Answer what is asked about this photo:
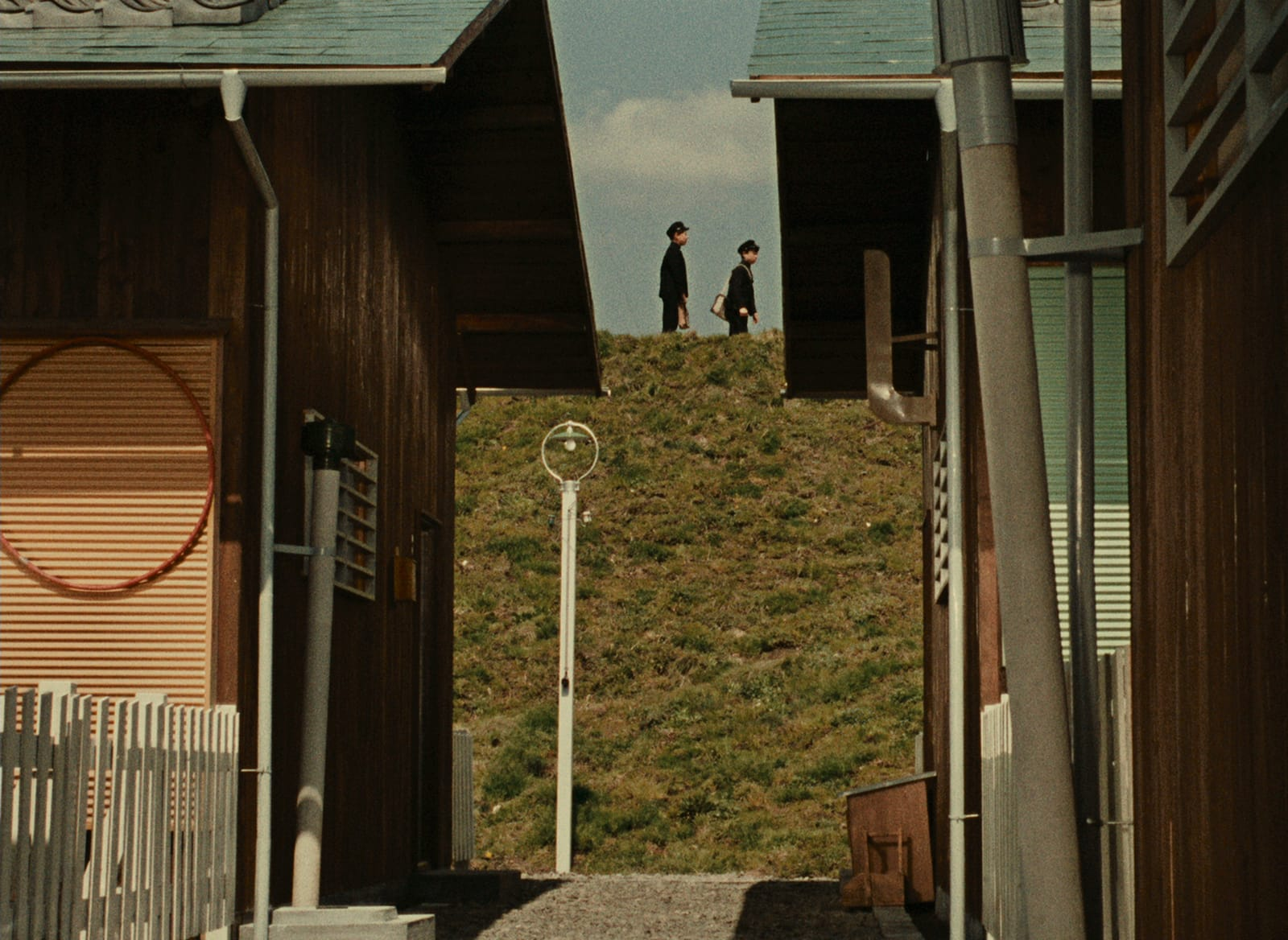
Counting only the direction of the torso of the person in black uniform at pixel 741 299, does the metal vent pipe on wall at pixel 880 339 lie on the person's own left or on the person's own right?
on the person's own right

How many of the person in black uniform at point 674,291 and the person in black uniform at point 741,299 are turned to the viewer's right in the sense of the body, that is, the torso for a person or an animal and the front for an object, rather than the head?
2

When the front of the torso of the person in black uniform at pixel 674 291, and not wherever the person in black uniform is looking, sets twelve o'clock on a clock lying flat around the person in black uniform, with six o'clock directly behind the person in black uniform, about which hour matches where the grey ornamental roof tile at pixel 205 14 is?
The grey ornamental roof tile is roughly at 3 o'clock from the person in black uniform.

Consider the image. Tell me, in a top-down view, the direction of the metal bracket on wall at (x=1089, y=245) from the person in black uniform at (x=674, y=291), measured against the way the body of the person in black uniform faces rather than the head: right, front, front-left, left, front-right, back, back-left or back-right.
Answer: right

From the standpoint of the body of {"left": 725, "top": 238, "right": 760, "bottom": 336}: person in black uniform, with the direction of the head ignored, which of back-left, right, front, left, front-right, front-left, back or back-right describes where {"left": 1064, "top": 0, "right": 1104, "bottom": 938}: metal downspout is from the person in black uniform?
right

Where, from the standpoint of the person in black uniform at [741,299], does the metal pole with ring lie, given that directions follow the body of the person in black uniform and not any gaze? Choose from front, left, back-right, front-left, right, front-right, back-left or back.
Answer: right

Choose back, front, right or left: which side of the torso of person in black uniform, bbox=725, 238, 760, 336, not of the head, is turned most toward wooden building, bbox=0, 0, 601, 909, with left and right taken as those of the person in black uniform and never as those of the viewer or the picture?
right

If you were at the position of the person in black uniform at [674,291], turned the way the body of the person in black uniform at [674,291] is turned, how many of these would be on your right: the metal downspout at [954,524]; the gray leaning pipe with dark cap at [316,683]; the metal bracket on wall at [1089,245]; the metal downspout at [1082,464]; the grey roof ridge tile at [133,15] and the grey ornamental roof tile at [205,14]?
6

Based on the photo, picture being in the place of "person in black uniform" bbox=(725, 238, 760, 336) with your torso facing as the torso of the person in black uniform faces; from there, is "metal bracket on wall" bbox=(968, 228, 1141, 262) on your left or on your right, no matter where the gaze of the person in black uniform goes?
on your right

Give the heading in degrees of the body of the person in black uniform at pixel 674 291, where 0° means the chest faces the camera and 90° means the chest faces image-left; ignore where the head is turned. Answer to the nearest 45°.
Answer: approximately 270°

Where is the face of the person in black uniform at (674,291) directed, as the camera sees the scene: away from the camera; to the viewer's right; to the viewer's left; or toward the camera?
to the viewer's right

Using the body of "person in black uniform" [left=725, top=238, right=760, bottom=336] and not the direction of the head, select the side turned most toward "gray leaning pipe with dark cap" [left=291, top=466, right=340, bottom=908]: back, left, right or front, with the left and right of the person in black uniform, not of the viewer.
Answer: right

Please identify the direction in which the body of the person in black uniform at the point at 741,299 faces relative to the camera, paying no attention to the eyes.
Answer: to the viewer's right

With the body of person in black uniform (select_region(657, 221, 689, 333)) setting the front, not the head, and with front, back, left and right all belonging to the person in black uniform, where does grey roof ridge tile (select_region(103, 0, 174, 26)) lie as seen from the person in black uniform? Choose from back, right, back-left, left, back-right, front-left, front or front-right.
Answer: right

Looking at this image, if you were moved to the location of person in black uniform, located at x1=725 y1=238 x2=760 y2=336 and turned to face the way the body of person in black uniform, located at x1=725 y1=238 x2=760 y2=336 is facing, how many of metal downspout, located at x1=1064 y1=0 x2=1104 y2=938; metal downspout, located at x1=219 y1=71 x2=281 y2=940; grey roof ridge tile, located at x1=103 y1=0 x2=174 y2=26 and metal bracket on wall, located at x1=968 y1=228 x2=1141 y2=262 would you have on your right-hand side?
4
